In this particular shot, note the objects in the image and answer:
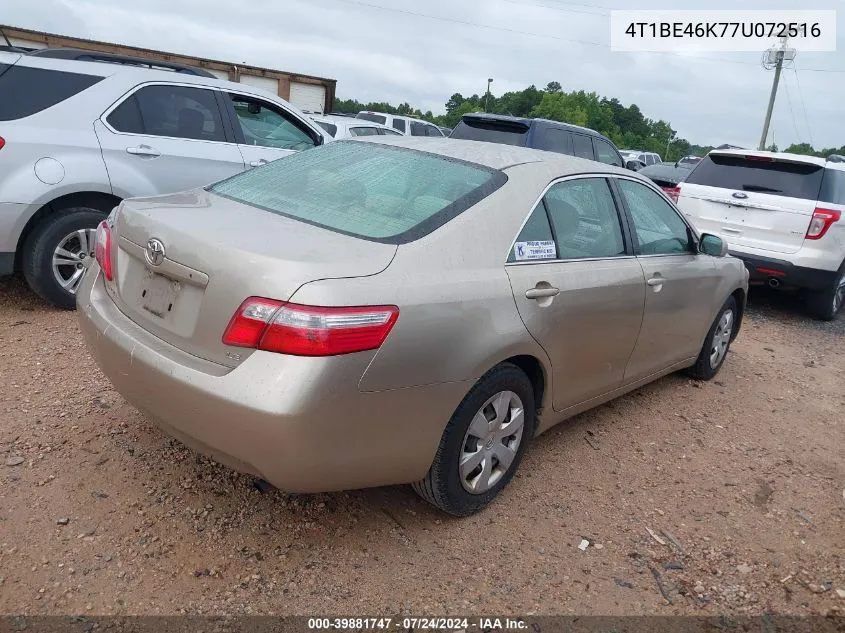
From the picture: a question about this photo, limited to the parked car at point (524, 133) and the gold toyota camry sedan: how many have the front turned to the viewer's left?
0

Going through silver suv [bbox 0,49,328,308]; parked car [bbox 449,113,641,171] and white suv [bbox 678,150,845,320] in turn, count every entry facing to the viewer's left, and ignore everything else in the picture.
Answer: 0

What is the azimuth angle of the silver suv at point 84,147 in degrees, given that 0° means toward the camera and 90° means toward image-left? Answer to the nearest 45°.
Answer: approximately 225°

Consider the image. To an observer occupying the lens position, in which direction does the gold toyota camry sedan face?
facing away from the viewer and to the right of the viewer

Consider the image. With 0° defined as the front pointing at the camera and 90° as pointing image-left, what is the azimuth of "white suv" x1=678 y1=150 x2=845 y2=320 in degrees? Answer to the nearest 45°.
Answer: approximately 225°

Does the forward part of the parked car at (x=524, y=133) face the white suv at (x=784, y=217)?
no

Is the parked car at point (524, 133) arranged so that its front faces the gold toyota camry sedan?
no

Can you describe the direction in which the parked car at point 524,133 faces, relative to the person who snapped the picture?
facing away from the viewer and to the right of the viewer

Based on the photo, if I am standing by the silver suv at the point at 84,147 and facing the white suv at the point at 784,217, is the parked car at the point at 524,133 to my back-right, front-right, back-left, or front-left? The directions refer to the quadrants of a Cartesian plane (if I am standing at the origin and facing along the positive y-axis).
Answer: front-left

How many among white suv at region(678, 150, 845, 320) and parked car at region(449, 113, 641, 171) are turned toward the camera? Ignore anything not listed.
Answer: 0

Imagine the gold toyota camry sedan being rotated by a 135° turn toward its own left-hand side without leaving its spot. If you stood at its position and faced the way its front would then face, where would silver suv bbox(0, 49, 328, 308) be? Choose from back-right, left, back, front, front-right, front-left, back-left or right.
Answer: front-right

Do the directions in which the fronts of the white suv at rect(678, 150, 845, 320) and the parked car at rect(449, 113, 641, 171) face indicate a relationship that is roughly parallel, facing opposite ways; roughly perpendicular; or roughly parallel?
roughly parallel

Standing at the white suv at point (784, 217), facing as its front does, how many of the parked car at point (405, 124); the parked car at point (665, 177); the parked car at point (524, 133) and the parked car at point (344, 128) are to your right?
0

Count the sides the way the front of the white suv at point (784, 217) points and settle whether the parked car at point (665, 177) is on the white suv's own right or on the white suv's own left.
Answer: on the white suv's own left

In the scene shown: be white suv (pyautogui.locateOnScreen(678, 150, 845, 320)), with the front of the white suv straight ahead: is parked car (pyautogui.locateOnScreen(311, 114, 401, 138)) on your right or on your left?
on your left
